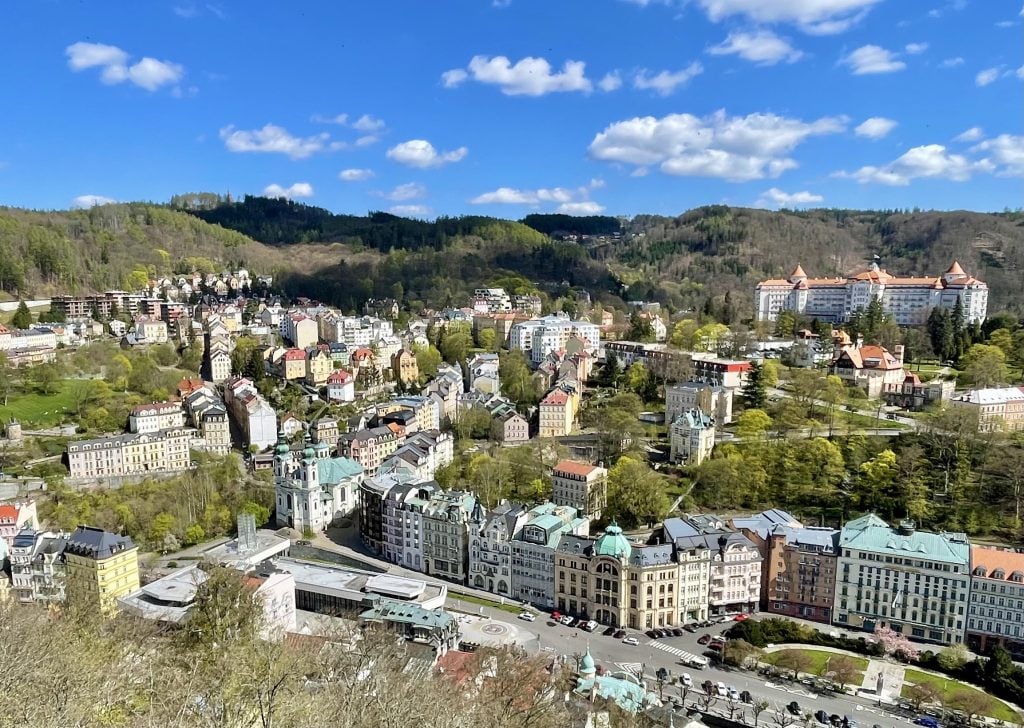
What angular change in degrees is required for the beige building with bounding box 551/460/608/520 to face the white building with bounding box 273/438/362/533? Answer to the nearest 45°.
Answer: approximately 45° to its right

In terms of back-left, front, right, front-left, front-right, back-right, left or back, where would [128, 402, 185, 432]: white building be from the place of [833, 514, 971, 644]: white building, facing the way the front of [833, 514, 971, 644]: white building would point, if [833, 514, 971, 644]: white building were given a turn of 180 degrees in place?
left

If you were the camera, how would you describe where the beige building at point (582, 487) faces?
facing the viewer and to the left of the viewer

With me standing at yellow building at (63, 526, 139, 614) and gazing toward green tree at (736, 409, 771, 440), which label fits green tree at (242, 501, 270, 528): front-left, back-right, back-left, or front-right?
front-left

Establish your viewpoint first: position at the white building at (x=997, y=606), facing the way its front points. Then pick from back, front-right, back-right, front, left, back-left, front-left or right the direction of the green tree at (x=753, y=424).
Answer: back-right

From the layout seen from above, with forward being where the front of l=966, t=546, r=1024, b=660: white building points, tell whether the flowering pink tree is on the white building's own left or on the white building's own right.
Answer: on the white building's own right

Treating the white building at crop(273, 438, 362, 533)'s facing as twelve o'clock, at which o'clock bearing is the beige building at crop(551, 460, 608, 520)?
the beige building at crop(551, 460, 608, 520) is roughly at 8 o'clock from the white building at crop(273, 438, 362, 533).

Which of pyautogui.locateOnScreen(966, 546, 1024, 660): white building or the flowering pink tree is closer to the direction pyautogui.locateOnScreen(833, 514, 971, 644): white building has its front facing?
the flowering pink tree

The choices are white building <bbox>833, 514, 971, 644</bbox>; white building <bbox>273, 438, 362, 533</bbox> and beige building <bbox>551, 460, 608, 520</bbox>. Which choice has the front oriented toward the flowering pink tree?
white building <bbox>833, 514, 971, 644</bbox>

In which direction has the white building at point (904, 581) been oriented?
toward the camera

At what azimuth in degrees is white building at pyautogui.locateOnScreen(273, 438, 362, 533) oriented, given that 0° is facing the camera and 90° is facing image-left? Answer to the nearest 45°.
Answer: approximately 45°

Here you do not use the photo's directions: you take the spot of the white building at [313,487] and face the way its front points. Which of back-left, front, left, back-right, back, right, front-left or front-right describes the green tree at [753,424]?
back-left

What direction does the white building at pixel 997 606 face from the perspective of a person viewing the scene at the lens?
facing the viewer

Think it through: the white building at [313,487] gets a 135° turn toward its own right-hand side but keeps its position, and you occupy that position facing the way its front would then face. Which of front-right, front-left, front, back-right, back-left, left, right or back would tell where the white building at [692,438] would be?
right

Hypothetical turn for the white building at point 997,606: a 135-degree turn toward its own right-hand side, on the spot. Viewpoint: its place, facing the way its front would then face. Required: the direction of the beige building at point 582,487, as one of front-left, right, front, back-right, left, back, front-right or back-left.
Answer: front-left

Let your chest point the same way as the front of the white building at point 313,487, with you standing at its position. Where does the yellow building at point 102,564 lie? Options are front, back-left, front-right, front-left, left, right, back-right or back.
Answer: front

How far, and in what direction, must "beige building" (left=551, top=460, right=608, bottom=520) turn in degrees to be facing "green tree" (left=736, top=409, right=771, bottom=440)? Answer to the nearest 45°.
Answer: approximately 180°

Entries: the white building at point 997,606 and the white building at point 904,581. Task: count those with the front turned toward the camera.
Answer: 2

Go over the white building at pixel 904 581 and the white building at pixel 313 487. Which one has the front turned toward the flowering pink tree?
the white building at pixel 904 581
